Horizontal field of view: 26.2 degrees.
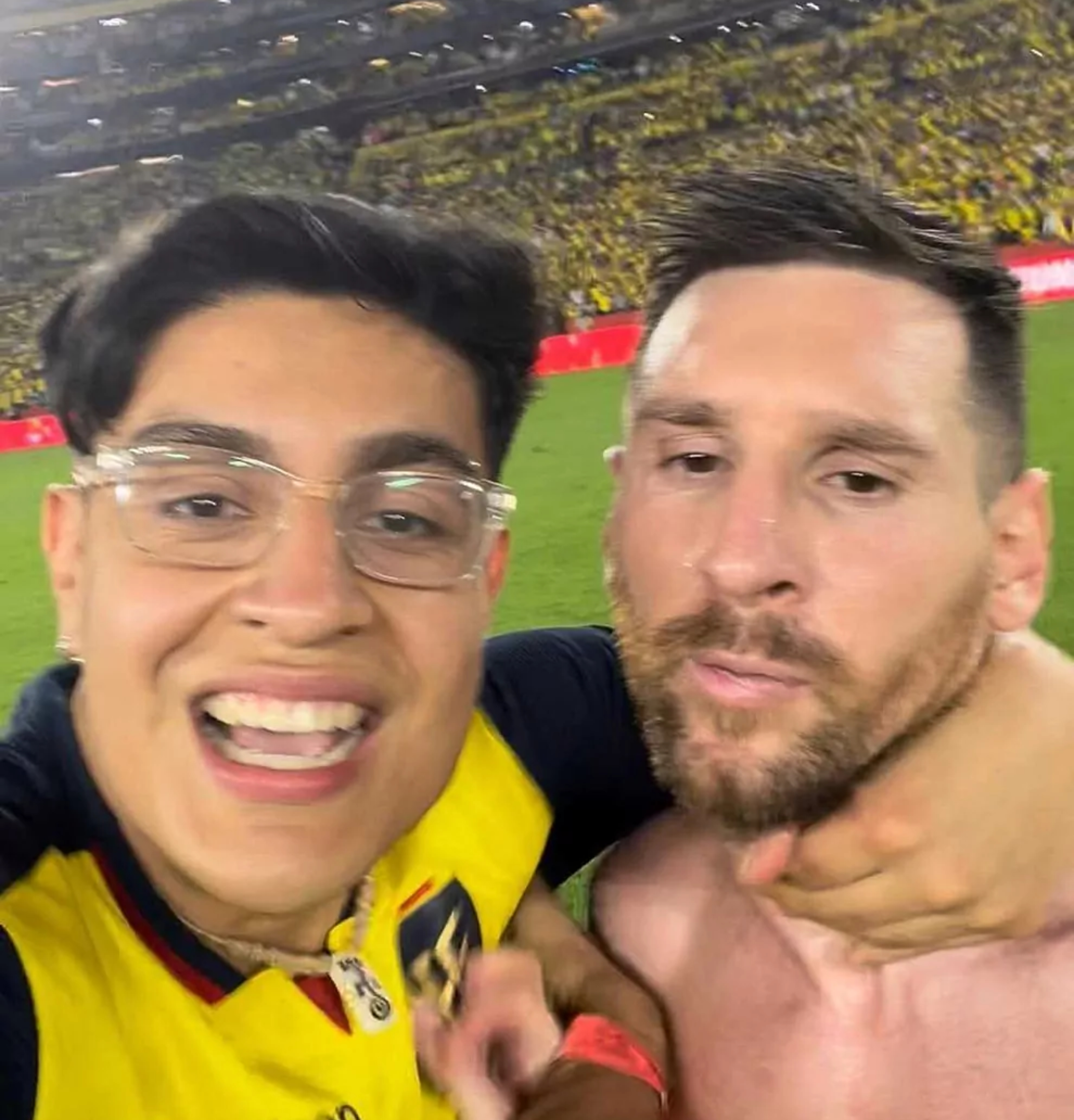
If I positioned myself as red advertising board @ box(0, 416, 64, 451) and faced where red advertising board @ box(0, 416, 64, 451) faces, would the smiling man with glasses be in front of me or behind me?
in front

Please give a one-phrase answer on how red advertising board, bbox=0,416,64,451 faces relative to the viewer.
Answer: facing the viewer

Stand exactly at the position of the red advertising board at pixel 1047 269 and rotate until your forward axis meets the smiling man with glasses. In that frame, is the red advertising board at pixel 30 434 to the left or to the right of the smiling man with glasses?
right

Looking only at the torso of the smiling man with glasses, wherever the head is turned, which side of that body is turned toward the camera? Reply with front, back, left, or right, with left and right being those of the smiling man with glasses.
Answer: front

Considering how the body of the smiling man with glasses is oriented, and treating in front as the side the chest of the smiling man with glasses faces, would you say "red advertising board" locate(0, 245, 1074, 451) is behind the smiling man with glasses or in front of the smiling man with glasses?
behind

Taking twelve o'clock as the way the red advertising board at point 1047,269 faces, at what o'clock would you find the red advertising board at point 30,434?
the red advertising board at point 30,434 is roughly at 2 o'clock from the red advertising board at point 1047,269.

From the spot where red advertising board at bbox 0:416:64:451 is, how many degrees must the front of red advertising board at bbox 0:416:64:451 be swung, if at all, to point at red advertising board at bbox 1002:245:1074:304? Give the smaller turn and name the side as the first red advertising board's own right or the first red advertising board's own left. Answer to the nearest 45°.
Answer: approximately 90° to the first red advertising board's own left

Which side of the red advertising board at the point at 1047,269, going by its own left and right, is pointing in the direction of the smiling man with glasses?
front

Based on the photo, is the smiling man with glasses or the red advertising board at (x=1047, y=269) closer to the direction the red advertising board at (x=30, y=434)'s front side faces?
the smiling man with glasses
